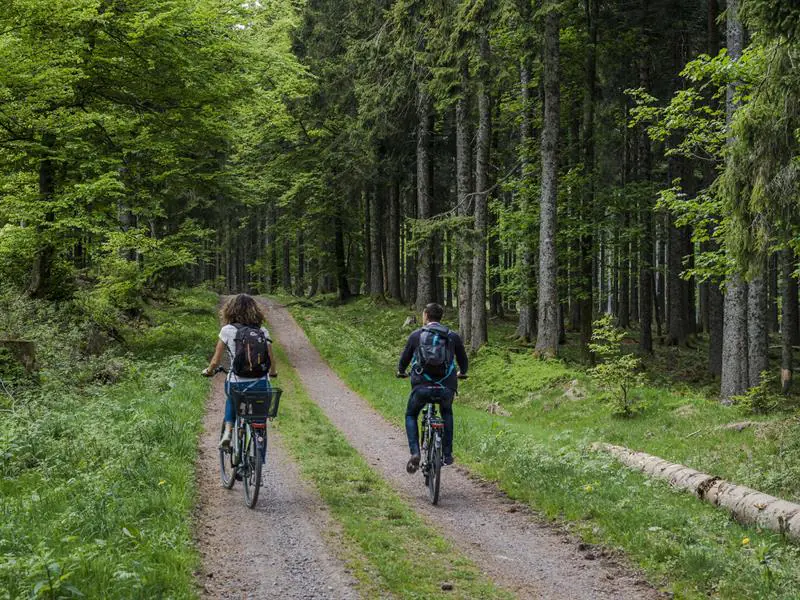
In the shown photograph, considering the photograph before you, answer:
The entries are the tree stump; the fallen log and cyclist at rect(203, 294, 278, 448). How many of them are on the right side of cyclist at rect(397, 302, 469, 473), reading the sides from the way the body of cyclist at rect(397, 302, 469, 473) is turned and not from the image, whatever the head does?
1

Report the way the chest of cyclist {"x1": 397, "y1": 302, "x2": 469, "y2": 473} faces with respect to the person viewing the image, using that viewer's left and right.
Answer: facing away from the viewer

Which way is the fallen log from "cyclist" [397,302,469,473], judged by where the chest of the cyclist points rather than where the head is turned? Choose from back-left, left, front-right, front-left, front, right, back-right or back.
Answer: right

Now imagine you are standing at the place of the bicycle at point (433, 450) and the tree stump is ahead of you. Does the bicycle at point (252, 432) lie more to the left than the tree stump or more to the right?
left

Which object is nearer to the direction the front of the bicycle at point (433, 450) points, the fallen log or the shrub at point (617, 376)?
the shrub

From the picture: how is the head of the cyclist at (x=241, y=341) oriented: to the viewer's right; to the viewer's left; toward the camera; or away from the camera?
away from the camera

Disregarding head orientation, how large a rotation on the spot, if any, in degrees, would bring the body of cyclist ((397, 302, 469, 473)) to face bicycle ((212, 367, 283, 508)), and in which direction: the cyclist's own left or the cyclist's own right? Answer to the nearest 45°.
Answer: approximately 90° to the cyclist's own left

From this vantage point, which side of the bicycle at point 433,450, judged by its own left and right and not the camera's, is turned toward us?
back

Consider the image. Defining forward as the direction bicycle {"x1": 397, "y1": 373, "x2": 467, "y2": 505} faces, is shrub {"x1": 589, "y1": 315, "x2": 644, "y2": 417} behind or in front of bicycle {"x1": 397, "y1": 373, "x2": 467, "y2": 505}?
in front

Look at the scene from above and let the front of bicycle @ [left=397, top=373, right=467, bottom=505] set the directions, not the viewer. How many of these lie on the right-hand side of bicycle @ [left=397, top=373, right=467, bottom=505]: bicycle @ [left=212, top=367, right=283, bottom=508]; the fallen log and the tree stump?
1

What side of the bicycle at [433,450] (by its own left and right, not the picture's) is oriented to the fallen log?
right

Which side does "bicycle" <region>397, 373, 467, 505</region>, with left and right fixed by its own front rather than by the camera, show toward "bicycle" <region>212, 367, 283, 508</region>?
left

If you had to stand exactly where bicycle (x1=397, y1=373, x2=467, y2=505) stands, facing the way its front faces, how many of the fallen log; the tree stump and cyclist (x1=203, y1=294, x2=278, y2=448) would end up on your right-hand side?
1

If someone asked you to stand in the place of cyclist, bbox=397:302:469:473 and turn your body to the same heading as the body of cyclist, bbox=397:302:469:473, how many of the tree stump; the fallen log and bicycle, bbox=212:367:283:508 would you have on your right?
1
